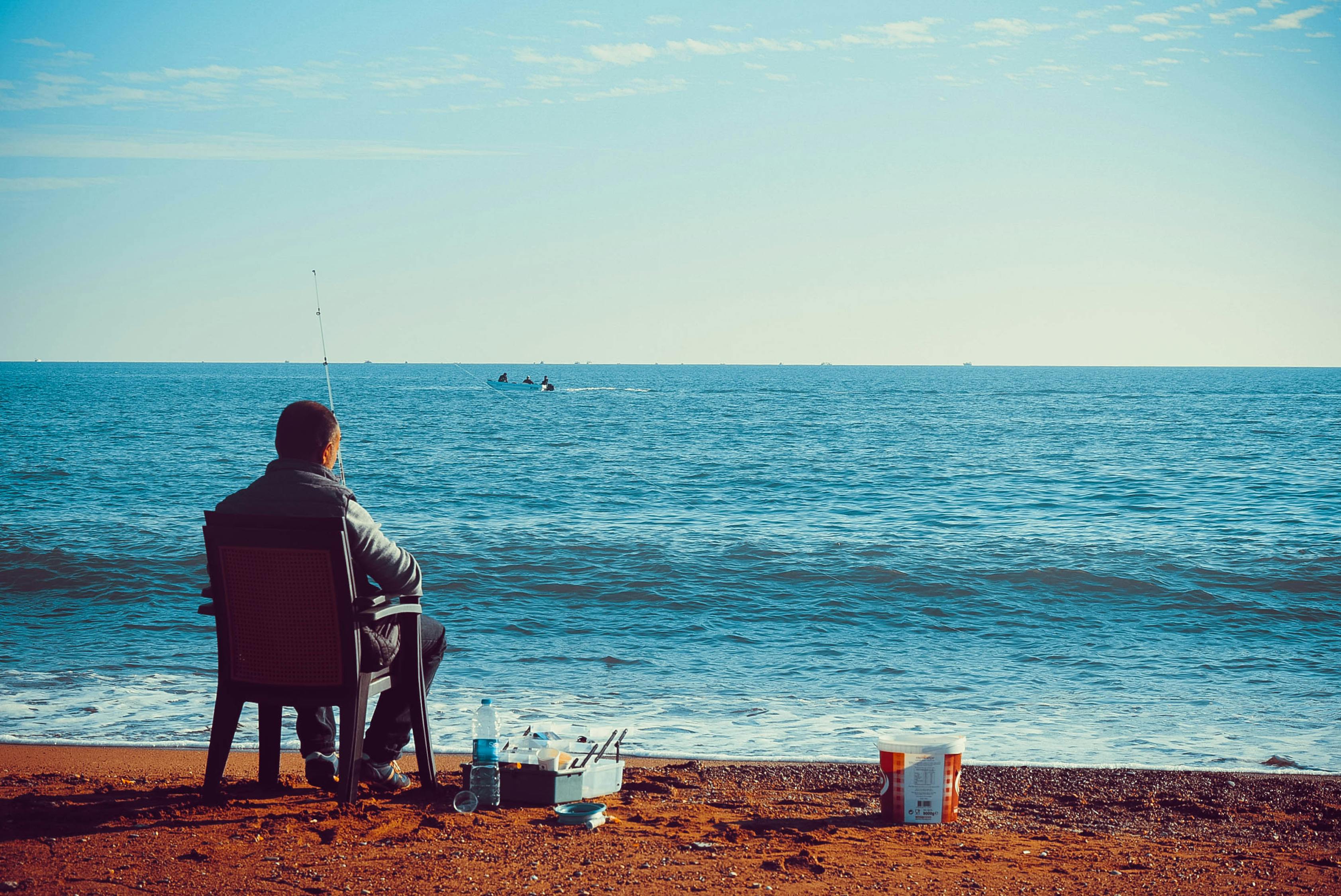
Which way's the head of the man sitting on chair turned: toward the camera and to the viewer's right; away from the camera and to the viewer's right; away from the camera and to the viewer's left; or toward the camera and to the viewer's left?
away from the camera and to the viewer's right

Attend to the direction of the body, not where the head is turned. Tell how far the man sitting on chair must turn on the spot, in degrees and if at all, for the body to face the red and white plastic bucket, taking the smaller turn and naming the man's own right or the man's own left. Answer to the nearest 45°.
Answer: approximately 45° to the man's own right

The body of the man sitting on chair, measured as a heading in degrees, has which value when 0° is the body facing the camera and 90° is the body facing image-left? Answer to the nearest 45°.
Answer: approximately 225°
